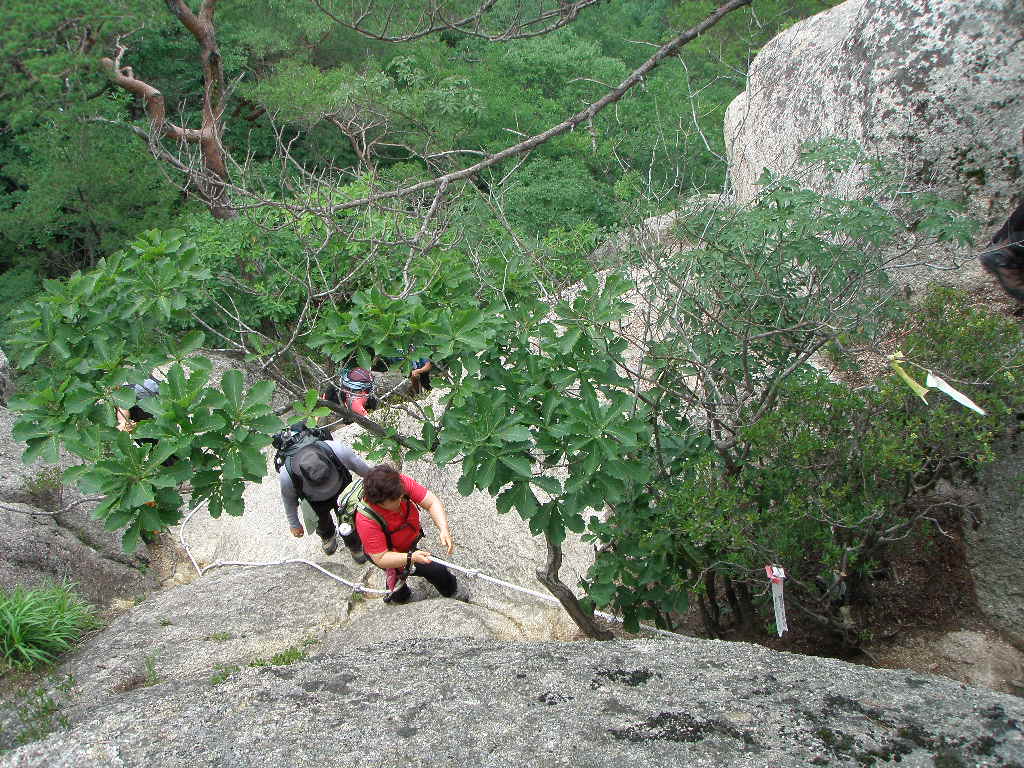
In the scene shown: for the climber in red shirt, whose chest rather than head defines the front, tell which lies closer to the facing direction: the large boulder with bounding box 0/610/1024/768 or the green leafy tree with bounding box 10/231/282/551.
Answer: the large boulder

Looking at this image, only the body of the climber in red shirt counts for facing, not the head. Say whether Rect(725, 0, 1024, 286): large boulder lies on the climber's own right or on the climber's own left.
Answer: on the climber's own left

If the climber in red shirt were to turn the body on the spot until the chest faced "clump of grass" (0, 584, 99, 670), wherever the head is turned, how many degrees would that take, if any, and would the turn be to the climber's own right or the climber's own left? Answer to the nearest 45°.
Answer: approximately 135° to the climber's own right

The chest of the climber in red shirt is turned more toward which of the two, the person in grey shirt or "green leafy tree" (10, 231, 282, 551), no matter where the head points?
the green leafy tree

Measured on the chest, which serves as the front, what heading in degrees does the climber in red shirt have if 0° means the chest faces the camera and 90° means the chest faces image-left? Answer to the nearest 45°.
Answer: approximately 315°

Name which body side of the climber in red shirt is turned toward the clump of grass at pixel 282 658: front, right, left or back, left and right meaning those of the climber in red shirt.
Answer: right
